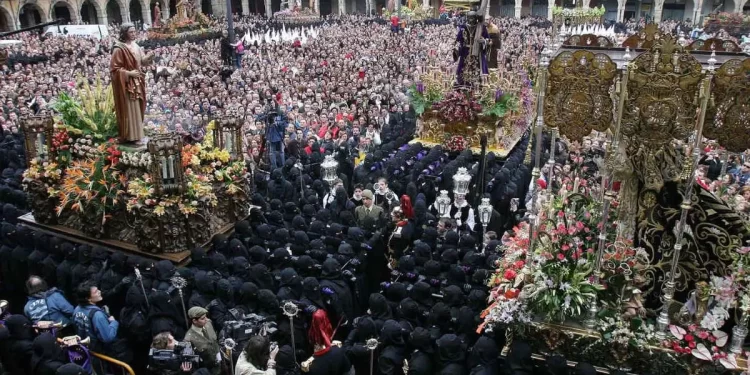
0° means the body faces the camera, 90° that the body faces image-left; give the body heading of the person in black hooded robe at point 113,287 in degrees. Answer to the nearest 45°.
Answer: approximately 315°

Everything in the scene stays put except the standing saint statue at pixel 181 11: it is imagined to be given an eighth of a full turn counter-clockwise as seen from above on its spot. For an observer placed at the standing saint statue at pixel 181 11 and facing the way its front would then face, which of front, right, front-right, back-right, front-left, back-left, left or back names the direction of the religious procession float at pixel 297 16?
left

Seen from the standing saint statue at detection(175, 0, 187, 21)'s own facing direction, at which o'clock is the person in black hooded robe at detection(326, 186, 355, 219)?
The person in black hooded robe is roughly at 12 o'clock from the standing saint statue.

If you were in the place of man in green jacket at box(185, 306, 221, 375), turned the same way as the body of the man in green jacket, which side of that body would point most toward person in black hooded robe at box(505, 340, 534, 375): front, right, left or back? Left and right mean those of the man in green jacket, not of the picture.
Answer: front

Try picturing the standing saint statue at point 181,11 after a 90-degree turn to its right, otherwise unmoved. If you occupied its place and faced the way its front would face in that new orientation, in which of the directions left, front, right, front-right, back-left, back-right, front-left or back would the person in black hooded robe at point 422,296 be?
left

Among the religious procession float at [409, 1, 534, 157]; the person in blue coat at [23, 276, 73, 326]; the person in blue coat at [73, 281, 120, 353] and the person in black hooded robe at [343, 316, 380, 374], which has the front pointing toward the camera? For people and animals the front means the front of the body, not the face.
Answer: the religious procession float

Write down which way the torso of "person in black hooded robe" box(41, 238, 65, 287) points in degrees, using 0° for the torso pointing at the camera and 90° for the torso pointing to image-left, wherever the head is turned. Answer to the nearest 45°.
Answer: approximately 270°

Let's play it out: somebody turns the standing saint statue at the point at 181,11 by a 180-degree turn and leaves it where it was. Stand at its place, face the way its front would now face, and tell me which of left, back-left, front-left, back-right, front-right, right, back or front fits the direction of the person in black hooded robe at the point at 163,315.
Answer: back

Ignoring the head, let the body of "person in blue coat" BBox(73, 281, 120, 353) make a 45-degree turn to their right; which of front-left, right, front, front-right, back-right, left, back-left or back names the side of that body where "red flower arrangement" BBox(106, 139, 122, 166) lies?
left

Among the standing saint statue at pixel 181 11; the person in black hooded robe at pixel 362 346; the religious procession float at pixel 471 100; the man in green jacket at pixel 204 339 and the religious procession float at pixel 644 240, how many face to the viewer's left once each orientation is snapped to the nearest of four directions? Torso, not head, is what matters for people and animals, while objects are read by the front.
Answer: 1

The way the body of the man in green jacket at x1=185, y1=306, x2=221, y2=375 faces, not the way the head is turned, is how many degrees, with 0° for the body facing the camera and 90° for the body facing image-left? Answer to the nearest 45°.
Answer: approximately 315°
